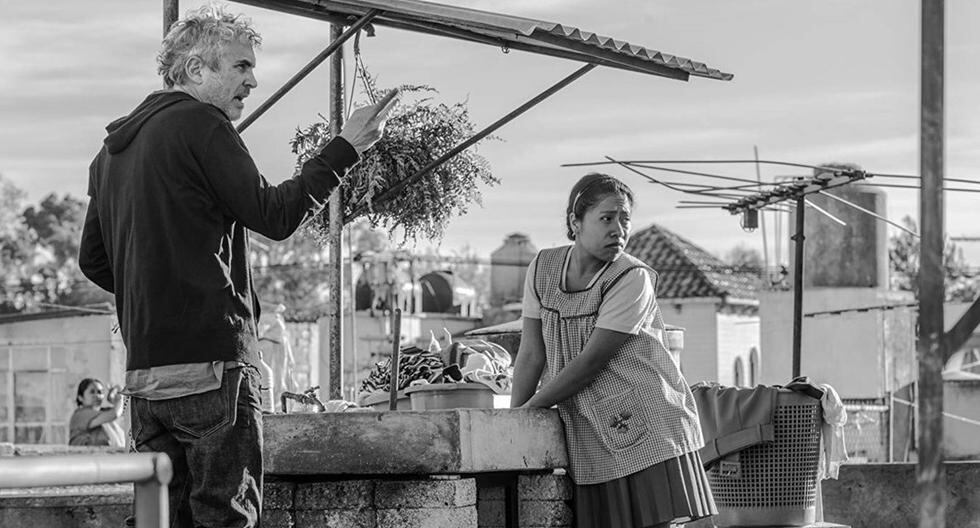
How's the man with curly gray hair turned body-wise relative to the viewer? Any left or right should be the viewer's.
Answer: facing away from the viewer and to the right of the viewer

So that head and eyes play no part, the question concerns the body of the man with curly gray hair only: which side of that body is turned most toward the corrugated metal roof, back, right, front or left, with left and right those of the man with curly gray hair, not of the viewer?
front

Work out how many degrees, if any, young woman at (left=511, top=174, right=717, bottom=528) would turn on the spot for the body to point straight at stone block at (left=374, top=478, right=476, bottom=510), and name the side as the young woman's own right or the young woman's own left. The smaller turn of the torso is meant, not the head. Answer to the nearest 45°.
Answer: approximately 45° to the young woman's own right

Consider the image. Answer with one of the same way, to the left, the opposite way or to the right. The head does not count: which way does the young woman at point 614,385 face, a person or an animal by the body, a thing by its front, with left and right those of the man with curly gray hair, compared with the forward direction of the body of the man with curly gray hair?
the opposite way

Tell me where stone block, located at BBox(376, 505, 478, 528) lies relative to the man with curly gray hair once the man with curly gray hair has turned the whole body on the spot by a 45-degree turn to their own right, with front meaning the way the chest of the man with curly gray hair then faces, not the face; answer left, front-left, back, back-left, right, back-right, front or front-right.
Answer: front-left

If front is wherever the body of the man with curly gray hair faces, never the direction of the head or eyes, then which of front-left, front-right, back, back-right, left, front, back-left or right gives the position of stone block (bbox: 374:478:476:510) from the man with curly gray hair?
front

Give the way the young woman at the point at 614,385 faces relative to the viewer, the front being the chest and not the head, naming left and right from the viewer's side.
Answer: facing the viewer and to the left of the viewer

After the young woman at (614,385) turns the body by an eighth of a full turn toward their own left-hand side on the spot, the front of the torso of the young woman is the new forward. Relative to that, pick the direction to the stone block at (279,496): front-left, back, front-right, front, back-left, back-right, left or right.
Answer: right

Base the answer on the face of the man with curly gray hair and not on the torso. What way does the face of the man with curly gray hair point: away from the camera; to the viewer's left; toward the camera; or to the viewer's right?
to the viewer's right
